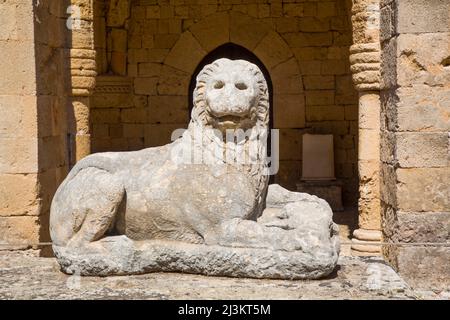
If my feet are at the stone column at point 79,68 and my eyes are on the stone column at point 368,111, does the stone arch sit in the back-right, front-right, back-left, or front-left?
front-left

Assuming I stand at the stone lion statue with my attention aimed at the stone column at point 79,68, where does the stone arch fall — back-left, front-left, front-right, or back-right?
front-right

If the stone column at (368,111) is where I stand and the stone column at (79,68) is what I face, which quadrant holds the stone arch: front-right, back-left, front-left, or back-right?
front-right

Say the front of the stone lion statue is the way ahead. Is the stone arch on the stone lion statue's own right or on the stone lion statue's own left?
on the stone lion statue's own left

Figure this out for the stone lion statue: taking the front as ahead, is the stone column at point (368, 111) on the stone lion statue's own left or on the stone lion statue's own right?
on the stone lion statue's own left

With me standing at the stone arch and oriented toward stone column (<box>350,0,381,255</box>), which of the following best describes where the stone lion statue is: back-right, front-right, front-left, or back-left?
front-right

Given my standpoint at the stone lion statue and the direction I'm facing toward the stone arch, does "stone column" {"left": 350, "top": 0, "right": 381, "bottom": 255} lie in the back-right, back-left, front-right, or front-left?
front-right
